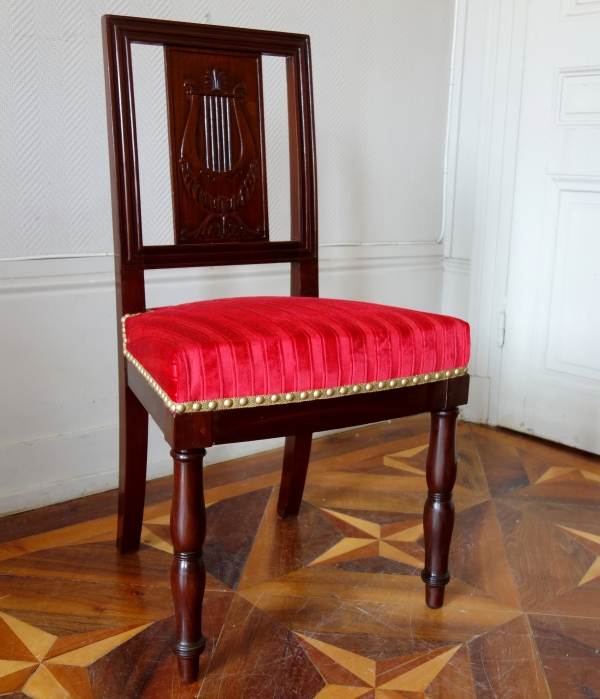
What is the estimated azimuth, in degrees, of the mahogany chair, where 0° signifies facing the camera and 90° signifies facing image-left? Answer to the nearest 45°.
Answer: approximately 315°
